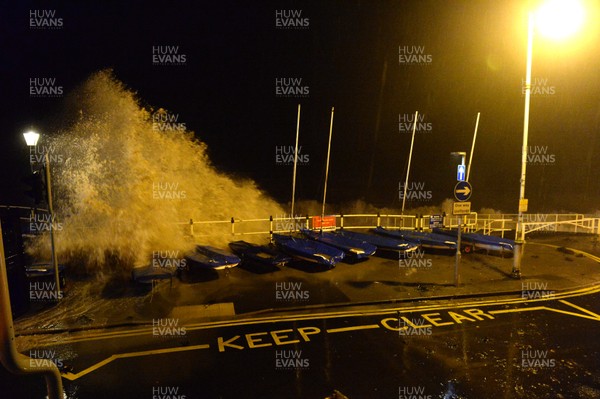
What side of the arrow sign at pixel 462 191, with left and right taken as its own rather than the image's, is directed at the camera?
front

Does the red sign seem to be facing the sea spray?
no

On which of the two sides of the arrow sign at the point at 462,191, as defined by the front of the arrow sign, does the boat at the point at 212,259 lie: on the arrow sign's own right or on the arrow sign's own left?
on the arrow sign's own right

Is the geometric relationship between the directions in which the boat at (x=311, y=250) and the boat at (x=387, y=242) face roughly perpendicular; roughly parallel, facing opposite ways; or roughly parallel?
roughly parallel

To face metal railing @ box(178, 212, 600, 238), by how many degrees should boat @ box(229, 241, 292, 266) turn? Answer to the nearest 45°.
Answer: approximately 90° to its right

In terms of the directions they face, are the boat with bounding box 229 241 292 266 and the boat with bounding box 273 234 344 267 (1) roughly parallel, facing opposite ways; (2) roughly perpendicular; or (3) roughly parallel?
roughly parallel

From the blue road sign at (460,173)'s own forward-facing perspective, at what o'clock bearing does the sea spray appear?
The sea spray is roughly at 3 o'clock from the blue road sign.

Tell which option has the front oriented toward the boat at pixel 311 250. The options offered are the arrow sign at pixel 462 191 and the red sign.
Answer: the red sign

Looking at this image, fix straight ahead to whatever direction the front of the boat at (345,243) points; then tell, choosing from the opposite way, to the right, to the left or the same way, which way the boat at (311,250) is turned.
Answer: the same way

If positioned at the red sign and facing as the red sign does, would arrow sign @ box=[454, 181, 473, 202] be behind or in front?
in front

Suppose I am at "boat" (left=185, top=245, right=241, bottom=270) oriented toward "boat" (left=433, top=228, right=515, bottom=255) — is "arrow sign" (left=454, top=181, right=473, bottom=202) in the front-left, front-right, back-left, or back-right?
front-right

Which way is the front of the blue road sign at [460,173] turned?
toward the camera

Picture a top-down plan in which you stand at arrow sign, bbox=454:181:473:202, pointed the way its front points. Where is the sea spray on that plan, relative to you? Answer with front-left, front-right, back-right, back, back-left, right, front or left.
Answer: right
